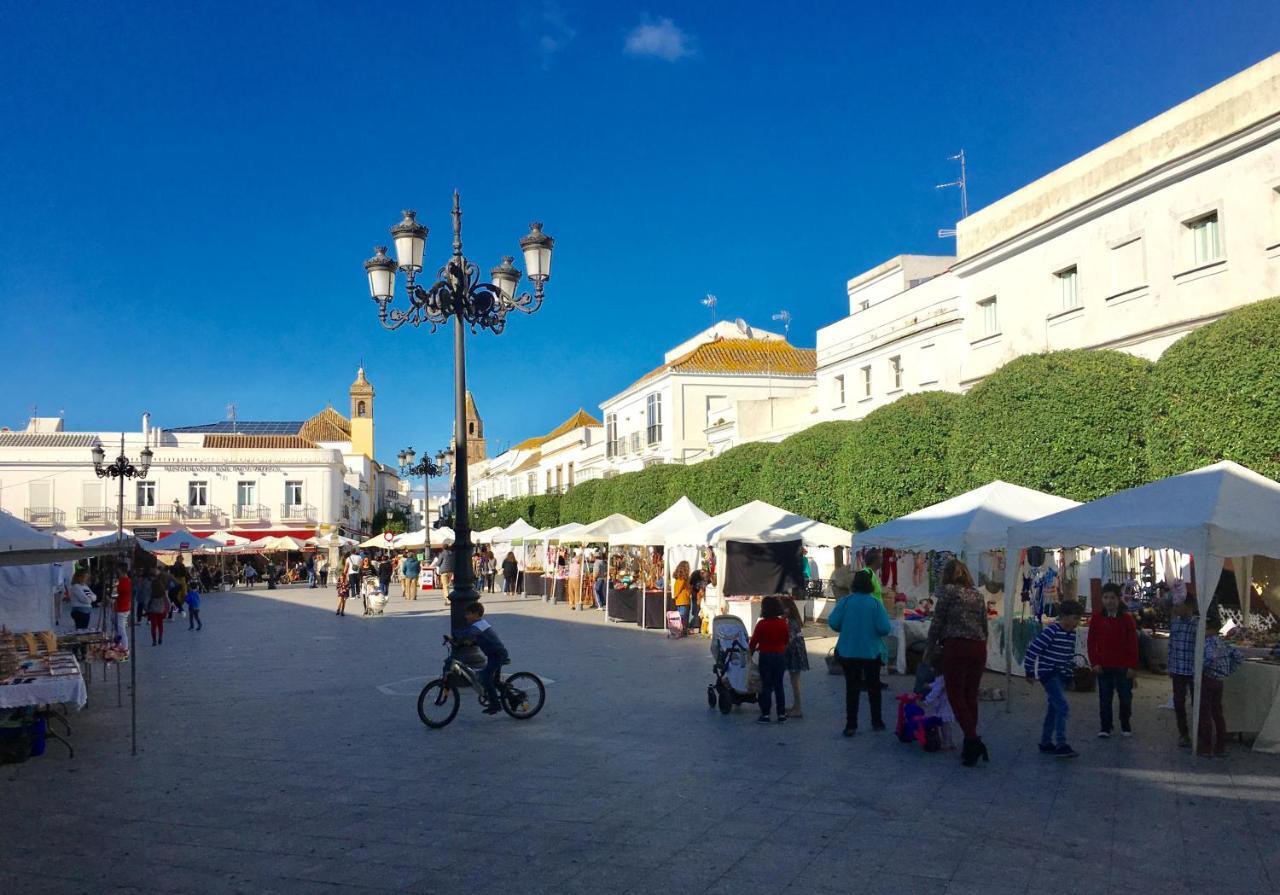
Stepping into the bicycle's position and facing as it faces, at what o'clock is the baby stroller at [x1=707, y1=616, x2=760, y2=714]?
The baby stroller is roughly at 6 o'clock from the bicycle.

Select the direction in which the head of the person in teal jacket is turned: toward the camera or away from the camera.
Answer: away from the camera

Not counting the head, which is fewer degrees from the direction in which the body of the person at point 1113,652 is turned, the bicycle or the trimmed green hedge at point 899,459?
the bicycle

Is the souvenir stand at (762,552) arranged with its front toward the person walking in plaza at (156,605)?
yes

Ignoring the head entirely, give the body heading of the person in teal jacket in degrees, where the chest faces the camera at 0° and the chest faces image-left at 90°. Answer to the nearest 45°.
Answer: approximately 180°

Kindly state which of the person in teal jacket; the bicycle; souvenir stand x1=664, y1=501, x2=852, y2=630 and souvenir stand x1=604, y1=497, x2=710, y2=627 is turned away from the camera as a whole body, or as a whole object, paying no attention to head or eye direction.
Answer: the person in teal jacket

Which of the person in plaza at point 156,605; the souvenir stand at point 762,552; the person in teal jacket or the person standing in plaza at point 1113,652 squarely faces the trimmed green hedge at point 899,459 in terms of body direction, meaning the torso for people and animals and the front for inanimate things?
the person in teal jacket

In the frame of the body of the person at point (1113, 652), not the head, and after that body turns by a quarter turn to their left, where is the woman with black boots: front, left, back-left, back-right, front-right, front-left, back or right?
back-right

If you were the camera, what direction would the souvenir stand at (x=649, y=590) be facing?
facing the viewer and to the left of the viewer

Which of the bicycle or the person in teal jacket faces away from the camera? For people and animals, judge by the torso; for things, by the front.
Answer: the person in teal jacket
